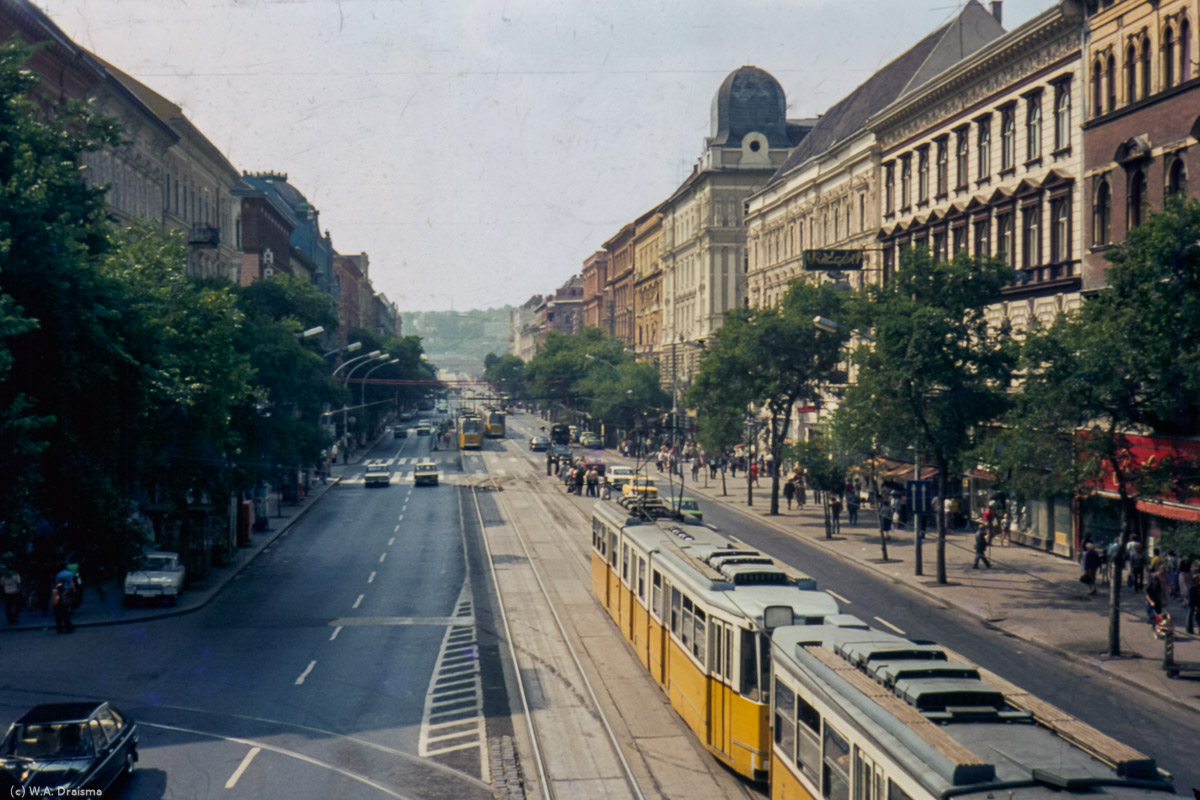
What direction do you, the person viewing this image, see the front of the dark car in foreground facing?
facing the viewer and to the left of the viewer

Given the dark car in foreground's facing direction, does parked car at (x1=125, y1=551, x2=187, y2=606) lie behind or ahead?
behind

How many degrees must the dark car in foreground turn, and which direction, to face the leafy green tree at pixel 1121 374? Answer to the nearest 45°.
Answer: approximately 135° to its left

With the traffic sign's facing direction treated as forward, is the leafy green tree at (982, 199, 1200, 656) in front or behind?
in front

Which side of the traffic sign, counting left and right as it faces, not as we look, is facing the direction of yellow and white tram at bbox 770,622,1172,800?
front
